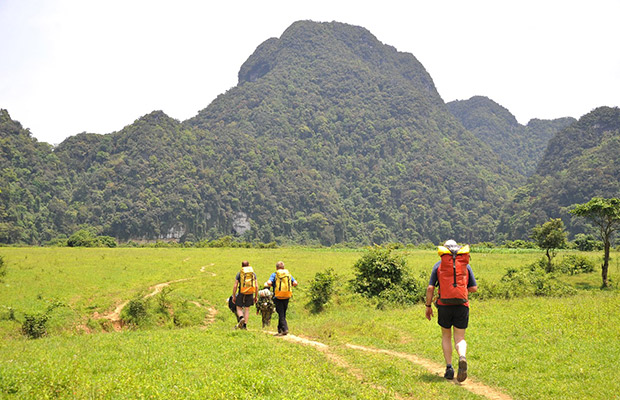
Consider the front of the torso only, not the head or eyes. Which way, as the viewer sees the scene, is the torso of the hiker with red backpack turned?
away from the camera

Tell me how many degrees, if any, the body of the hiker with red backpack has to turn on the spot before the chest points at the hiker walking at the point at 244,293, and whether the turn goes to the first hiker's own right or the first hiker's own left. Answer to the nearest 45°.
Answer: approximately 45° to the first hiker's own left

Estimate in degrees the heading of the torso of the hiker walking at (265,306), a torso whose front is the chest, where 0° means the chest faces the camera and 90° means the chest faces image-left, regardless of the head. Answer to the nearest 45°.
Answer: approximately 180°

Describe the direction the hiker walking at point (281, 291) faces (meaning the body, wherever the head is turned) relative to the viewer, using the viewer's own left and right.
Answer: facing away from the viewer

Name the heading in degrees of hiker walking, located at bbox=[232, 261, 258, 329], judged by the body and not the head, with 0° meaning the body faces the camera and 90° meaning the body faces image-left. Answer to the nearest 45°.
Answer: approximately 180°
